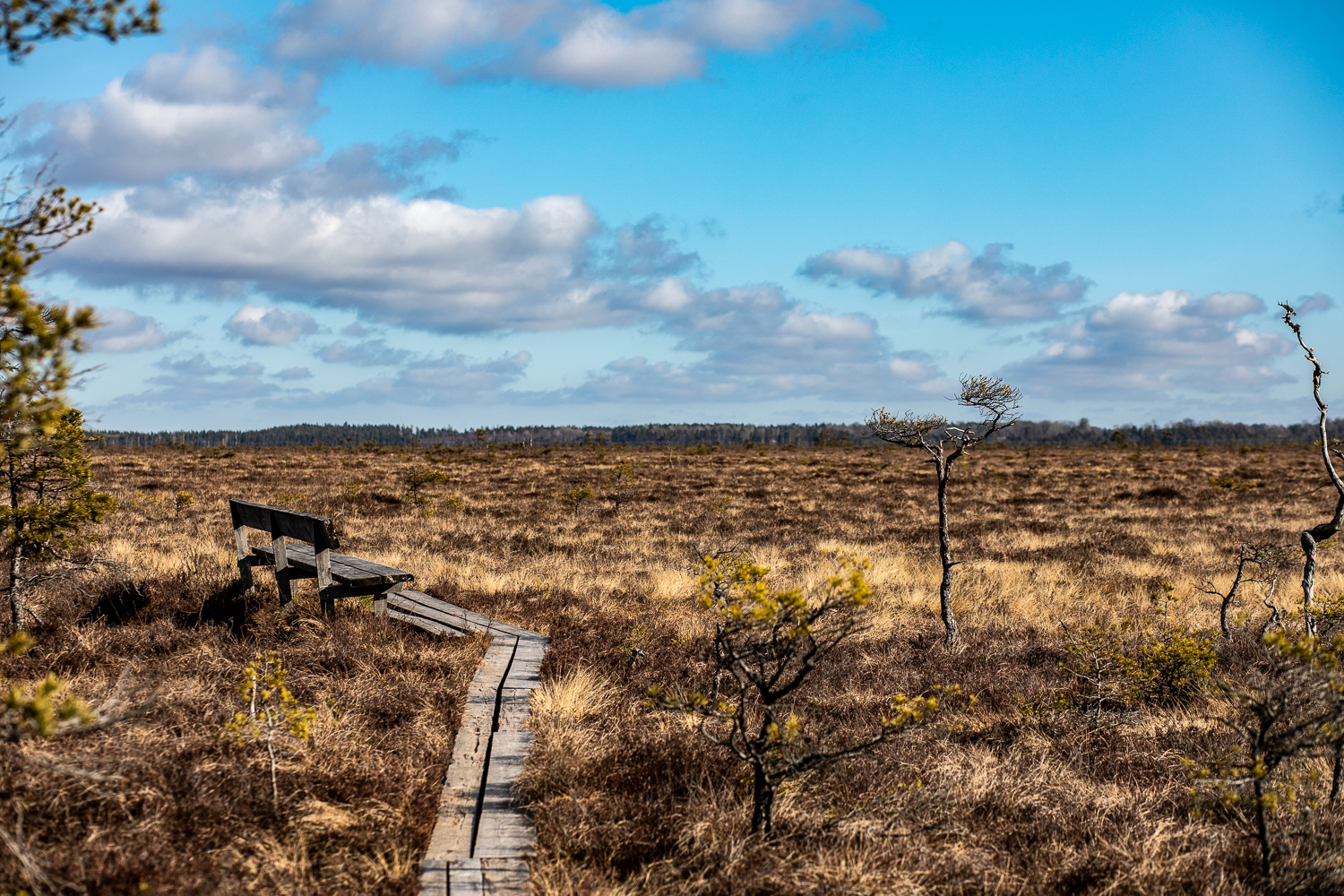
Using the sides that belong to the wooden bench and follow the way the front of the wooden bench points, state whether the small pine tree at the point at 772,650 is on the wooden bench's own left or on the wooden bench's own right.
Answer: on the wooden bench's own right

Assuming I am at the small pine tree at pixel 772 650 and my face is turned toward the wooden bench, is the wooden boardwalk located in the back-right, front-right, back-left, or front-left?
front-left

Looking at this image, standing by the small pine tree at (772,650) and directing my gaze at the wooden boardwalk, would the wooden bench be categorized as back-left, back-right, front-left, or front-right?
front-right

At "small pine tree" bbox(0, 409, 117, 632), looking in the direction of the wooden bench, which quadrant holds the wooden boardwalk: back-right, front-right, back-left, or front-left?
front-right

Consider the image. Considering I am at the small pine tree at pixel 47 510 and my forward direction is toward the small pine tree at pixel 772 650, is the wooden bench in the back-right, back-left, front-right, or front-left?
front-left

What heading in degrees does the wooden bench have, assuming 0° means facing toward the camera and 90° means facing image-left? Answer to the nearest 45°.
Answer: approximately 225°
